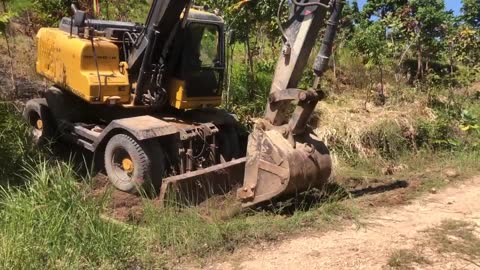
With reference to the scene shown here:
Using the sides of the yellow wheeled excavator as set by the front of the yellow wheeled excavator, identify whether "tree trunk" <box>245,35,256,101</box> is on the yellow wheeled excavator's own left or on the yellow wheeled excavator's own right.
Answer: on the yellow wheeled excavator's own left

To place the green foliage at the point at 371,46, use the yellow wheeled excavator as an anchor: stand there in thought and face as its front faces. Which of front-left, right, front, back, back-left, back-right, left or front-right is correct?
left

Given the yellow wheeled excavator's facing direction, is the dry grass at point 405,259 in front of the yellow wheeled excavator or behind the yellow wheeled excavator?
in front

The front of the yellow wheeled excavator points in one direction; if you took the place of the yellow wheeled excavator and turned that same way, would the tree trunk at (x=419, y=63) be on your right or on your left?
on your left

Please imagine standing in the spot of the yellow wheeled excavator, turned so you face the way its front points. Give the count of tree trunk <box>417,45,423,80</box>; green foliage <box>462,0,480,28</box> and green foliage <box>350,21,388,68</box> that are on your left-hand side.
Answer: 3

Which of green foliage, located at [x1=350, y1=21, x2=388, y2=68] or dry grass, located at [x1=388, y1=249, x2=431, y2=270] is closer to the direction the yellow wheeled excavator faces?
the dry grass

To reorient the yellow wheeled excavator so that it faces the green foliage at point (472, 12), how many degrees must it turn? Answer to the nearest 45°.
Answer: approximately 90° to its left

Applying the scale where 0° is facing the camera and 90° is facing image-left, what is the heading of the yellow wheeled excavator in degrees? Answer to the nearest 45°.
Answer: approximately 315°
